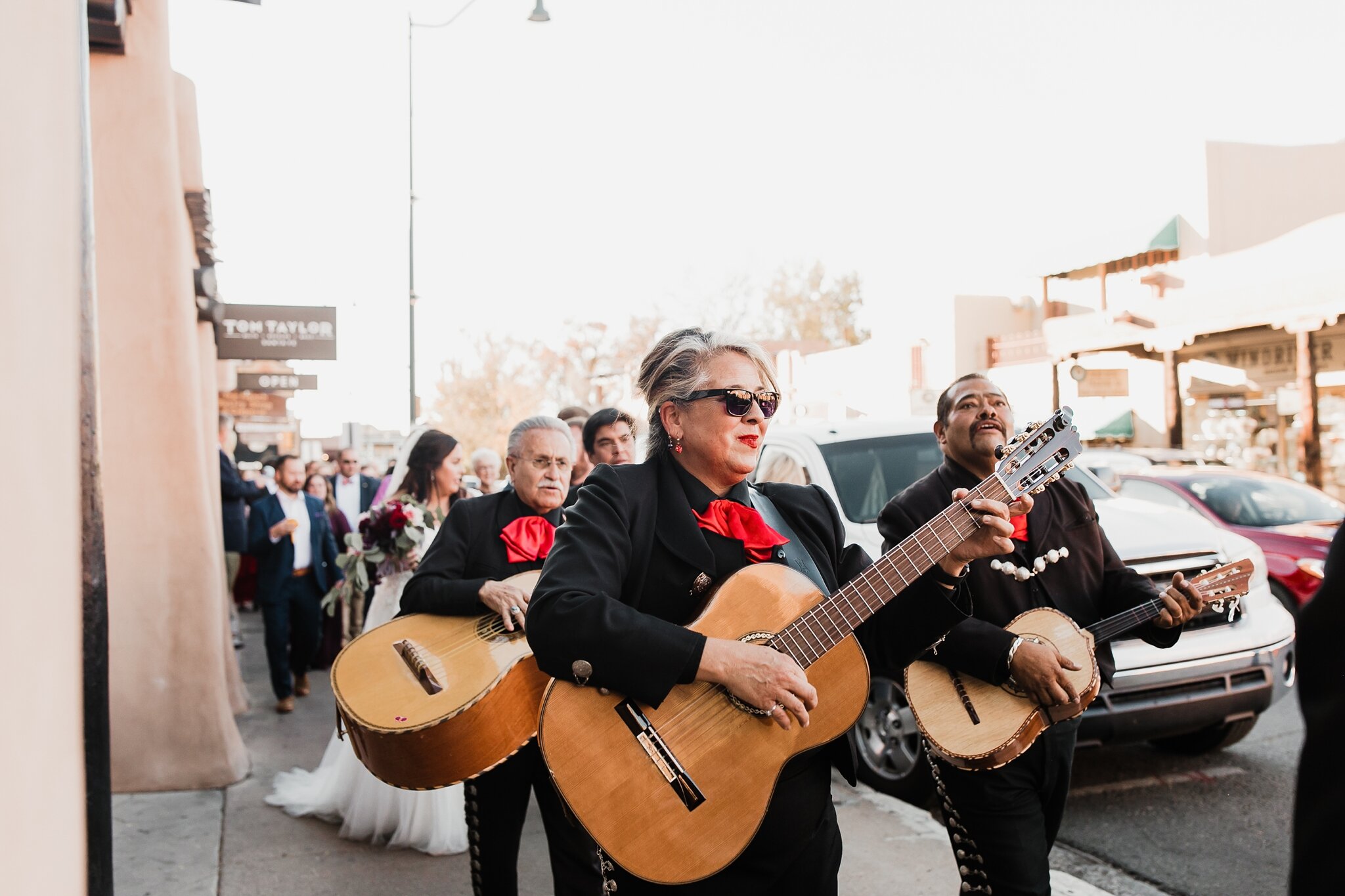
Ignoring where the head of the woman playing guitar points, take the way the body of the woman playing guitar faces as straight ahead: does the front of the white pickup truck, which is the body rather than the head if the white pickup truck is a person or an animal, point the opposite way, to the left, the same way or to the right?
the same way

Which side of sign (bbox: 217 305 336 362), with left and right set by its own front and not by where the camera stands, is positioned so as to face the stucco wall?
front

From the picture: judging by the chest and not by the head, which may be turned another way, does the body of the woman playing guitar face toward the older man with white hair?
no

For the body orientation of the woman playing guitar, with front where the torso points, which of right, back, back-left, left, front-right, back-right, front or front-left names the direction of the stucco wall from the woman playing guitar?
right

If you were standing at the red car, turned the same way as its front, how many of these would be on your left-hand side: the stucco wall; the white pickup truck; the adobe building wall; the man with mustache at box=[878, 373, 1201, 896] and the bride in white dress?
0

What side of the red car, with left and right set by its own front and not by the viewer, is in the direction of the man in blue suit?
right

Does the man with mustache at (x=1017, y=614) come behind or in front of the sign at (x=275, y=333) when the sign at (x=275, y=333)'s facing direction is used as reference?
in front

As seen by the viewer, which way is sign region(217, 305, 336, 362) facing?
toward the camera

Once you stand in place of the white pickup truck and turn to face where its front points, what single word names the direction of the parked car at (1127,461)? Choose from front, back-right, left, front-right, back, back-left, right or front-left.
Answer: back-left

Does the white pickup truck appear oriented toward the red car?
no

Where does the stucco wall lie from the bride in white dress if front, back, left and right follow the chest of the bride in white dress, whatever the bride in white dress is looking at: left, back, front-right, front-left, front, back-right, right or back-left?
right

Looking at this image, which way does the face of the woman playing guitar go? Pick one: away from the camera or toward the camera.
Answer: toward the camera

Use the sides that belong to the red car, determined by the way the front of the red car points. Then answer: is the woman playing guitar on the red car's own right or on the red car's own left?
on the red car's own right

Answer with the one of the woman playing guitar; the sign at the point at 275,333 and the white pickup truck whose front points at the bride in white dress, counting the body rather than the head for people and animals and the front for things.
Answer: the sign
